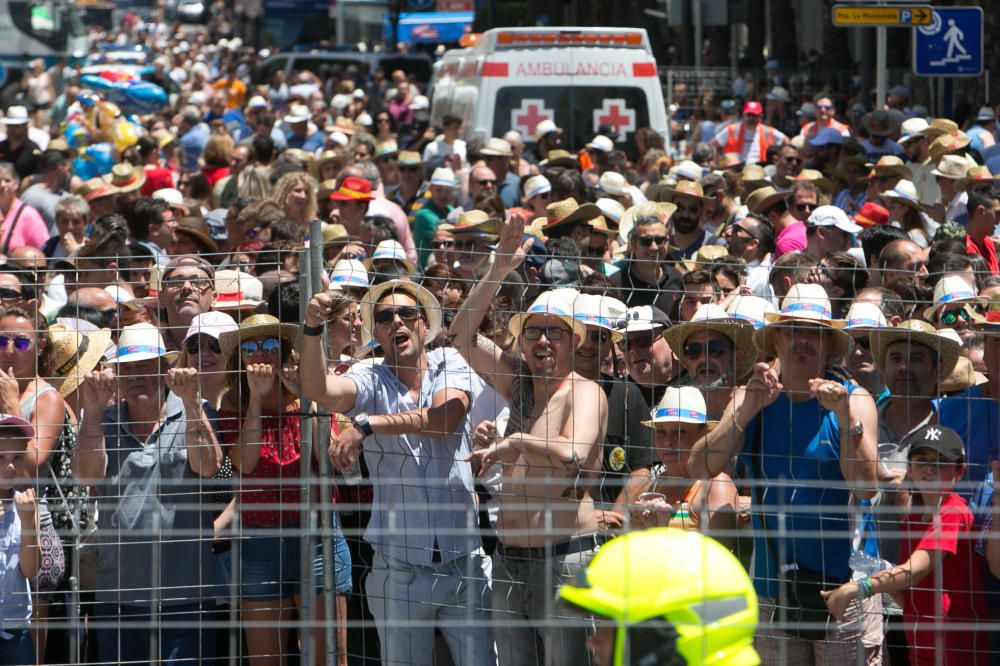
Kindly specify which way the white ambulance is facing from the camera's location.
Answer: facing away from the viewer

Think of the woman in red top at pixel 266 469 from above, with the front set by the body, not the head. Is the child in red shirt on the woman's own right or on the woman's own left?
on the woman's own left

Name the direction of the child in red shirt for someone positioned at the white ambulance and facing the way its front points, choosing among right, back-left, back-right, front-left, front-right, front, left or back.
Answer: back

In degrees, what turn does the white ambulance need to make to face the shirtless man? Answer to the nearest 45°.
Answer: approximately 180°

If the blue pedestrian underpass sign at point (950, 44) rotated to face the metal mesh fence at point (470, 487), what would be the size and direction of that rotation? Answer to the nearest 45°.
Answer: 0° — it already faces it

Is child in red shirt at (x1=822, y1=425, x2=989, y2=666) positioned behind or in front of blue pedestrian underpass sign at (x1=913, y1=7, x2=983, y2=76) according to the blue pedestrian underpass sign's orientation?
in front

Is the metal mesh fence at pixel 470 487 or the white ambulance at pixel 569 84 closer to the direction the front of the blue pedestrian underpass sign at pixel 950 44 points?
the metal mesh fence

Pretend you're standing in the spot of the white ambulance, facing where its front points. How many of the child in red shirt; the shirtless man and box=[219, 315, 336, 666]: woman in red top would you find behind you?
3

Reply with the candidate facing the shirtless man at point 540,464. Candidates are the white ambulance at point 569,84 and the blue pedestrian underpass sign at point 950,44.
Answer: the blue pedestrian underpass sign

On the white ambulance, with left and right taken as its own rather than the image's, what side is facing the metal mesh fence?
back

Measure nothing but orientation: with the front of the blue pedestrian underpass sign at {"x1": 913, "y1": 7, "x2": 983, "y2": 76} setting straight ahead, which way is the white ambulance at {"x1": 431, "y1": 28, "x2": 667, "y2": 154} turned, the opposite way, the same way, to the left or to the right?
the opposite way

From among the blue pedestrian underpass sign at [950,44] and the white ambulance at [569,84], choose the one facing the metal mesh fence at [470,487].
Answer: the blue pedestrian underpass sign

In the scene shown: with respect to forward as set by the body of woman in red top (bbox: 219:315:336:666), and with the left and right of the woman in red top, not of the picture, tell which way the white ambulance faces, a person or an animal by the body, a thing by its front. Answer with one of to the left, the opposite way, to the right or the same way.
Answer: the opposite way

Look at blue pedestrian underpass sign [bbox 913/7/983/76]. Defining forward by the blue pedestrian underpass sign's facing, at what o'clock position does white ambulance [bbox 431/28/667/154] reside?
The white ambulance is roughly at 3 o'clock from the blue pedestrian underpass sign.

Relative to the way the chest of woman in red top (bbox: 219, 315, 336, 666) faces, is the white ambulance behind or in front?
behind
